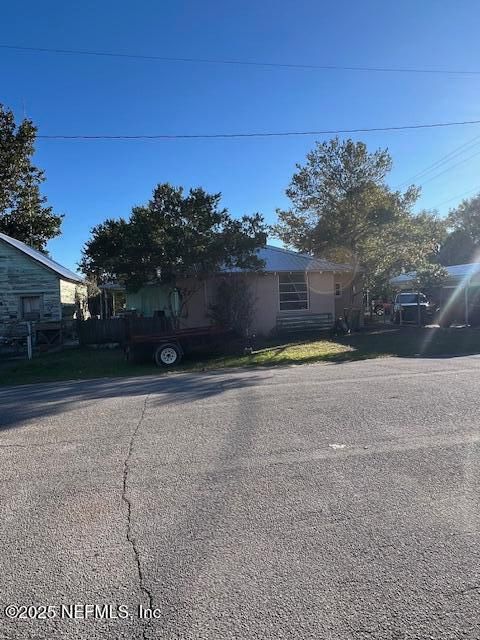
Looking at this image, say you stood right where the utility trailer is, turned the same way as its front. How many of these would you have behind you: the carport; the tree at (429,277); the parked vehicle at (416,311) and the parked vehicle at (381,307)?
0

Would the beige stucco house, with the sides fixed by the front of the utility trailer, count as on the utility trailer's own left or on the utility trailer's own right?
on the utility trailer's own left

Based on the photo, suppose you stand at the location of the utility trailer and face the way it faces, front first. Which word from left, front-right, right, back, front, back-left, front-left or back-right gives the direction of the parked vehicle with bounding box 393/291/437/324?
front-left

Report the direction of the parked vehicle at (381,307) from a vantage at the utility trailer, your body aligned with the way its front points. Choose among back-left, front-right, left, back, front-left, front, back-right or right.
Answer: front-left

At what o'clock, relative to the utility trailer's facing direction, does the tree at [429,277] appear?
The tree is roughly at 11 o'clock from the utility trailer.

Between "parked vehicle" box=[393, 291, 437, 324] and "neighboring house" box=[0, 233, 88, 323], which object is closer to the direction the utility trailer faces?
the parked vehicle

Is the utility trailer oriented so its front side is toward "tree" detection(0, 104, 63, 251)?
no

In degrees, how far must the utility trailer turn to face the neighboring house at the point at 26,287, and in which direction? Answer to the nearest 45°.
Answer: approximately 135° to its left

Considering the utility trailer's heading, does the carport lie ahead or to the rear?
ahead

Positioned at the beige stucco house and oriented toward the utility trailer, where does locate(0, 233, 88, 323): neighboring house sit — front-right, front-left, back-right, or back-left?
front-right

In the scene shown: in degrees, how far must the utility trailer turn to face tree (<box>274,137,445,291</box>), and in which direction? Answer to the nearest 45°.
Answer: approximately 45° to its left

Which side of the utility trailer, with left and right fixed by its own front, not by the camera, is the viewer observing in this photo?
right
